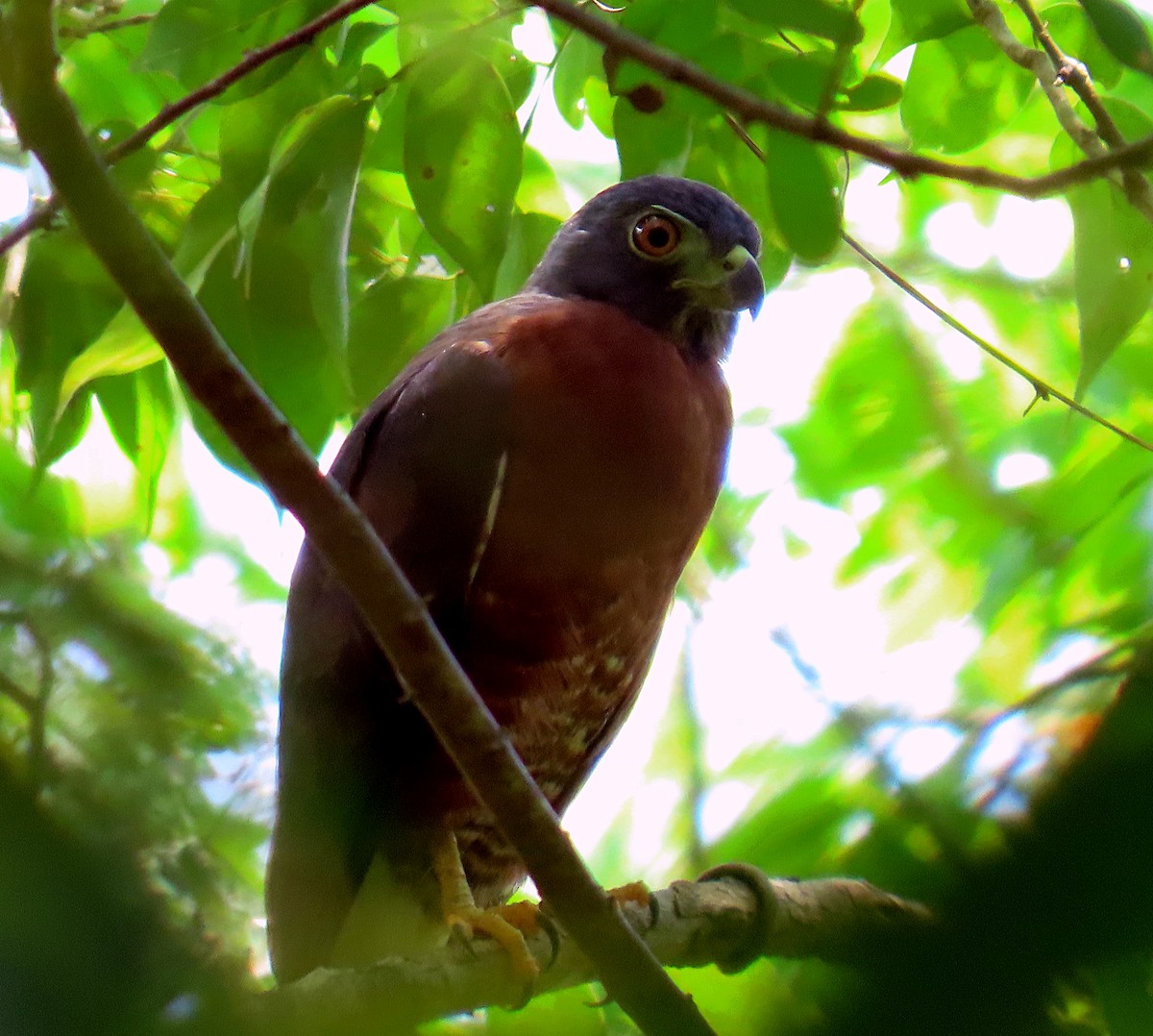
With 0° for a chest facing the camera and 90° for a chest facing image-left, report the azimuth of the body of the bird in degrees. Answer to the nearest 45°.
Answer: approximately 315°
